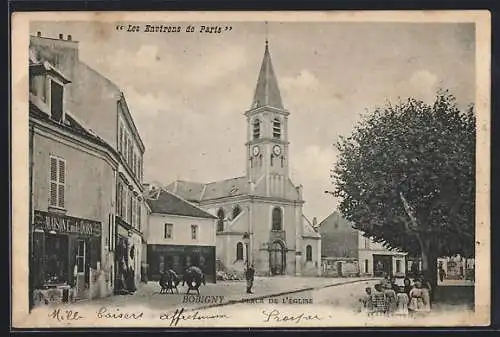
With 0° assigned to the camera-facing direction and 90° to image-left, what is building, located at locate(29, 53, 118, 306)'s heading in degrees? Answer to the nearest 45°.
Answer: approximately 315°

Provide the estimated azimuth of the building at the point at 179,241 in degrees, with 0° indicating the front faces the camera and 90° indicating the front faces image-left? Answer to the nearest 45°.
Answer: approximately 0°
